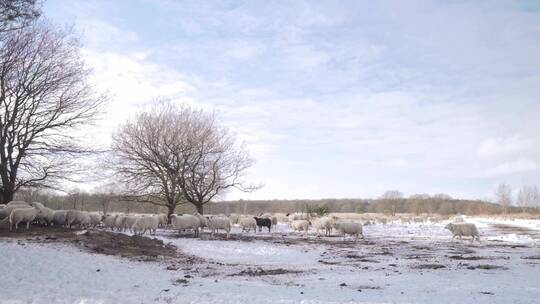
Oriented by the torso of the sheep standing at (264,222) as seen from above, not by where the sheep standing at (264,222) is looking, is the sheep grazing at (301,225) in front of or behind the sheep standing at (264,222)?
behind

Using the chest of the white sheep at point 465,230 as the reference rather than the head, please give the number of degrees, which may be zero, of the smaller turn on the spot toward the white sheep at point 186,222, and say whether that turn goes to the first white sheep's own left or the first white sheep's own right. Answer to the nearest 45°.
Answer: approximately 45° to the first white sheep's own left

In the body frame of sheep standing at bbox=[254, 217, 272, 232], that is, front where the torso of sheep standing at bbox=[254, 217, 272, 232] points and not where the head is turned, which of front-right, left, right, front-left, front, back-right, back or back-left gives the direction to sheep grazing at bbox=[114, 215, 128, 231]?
front-left

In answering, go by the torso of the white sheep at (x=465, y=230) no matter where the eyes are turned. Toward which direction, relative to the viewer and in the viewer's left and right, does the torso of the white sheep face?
facing to the left of the viewer

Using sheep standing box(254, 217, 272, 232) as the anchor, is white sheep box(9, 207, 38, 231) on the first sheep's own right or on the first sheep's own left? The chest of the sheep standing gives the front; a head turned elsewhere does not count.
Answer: on the first sheep's own left

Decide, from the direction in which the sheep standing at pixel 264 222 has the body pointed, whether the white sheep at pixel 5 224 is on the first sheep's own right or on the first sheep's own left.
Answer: on the first sheep's own left

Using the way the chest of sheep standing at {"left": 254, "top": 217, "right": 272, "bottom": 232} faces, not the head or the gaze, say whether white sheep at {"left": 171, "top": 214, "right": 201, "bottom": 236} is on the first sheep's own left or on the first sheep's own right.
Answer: on the first sheep's own left

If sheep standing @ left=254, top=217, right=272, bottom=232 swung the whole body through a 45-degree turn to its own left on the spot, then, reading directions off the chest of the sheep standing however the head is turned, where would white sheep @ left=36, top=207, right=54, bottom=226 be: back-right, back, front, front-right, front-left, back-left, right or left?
front

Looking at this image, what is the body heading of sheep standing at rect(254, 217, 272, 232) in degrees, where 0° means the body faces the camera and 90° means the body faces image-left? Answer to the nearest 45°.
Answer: approximately 90°
